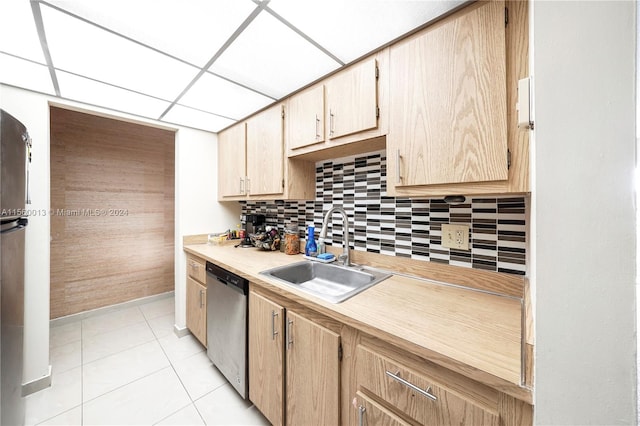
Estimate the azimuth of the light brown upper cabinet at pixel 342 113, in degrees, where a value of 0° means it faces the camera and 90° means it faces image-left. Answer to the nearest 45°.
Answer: approximately 45°

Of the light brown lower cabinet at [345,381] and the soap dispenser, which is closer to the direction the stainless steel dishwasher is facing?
the light brown lower cabinet

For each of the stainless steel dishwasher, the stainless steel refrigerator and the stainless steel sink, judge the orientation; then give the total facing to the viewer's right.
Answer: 1

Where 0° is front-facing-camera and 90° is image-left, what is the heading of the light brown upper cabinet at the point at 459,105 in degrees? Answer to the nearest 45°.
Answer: approximately 45°

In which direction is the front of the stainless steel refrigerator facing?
to the viewer's right

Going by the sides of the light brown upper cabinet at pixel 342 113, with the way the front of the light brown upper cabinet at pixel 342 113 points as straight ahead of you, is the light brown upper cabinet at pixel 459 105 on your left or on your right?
on your left

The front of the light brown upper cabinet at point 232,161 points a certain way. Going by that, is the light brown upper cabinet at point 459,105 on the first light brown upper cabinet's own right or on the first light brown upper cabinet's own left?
on the first light brown upper cabinet's own left

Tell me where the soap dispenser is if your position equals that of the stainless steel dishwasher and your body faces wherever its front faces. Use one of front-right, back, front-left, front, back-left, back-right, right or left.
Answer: back-left

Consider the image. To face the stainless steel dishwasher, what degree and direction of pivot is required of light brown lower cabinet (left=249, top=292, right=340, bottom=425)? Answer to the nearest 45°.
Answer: approximately 90° to its right
